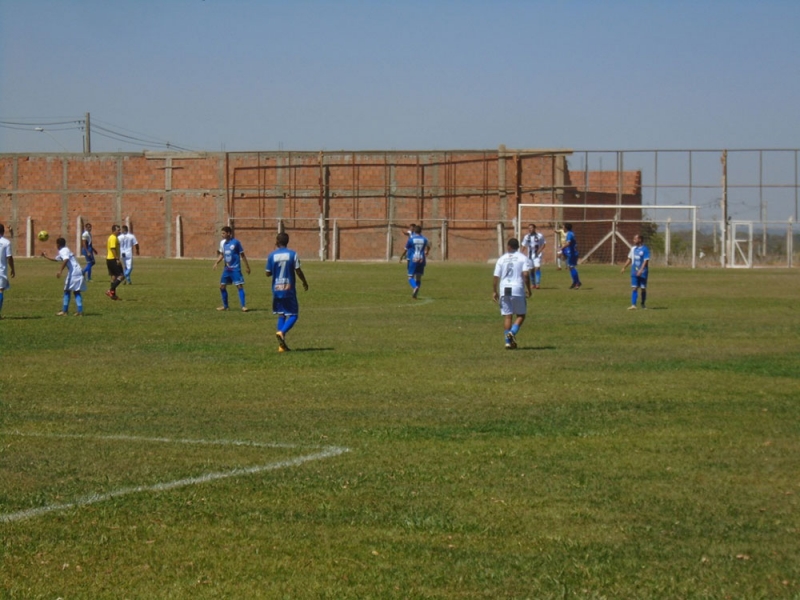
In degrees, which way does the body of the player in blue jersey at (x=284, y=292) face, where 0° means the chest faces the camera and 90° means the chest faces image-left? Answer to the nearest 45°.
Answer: approximately 180°

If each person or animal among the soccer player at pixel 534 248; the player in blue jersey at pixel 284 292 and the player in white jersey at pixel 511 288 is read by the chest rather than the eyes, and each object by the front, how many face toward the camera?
1

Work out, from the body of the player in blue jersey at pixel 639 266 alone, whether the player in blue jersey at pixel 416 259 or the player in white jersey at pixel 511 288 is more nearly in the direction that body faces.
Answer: the player in white jersey

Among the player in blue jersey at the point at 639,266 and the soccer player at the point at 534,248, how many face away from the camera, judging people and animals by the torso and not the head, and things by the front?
0

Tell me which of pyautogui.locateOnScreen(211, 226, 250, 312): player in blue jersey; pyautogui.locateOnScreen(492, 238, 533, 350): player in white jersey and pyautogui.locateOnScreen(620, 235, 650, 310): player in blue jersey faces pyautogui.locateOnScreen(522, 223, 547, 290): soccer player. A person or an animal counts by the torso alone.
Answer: the player in white jersey

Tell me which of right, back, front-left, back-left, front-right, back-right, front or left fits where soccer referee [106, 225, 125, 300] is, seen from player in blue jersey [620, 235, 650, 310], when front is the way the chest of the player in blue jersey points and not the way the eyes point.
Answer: front-right

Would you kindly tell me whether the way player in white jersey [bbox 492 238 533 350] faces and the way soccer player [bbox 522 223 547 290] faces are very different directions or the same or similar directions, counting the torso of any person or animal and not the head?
very different directions

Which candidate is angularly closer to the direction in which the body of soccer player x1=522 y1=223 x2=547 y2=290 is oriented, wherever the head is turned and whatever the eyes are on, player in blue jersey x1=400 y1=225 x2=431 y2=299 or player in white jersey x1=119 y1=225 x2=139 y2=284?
the player in blue jersey

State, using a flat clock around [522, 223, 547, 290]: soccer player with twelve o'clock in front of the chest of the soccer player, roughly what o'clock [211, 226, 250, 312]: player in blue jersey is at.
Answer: The player in blue jersey is roughly at 1 o'clock from the soccer player.

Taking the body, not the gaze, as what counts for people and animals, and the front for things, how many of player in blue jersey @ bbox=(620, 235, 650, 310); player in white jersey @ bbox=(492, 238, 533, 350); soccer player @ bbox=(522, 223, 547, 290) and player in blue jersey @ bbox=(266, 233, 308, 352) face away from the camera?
2

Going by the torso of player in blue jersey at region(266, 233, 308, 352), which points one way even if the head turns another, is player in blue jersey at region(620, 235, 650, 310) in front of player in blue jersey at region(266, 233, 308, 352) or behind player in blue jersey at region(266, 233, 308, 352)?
in front

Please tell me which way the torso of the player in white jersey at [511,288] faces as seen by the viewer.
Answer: away from the camera

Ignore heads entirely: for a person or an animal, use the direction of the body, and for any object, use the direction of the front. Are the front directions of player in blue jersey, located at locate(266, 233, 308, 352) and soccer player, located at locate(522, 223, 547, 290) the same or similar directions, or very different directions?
very different directions

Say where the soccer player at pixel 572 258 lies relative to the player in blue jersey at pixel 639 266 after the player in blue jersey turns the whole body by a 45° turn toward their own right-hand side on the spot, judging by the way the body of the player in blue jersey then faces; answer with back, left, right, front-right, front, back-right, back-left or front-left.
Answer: right

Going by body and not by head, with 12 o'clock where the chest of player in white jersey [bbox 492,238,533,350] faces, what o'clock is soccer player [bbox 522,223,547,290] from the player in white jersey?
The soccer player is roughly at 12 o'clock from the player in white jersey.
